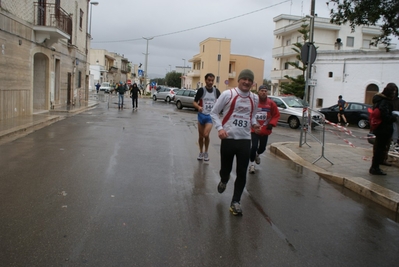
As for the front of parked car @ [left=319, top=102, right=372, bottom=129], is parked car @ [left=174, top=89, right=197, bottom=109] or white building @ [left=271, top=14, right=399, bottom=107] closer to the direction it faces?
the parked car

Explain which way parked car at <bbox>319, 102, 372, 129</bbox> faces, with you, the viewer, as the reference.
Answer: facing to the left of the viewer

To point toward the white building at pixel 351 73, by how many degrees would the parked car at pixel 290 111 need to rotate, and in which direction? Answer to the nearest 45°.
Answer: approximately 135° to its left

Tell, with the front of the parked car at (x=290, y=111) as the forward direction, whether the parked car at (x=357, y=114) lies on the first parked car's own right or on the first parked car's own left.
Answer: on the first parked car's own left

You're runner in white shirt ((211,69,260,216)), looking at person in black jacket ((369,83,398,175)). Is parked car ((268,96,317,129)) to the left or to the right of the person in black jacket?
left

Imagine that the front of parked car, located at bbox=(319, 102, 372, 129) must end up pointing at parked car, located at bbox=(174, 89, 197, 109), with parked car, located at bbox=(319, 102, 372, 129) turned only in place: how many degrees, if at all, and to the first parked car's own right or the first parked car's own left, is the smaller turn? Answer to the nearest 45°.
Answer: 0° — it already faces it

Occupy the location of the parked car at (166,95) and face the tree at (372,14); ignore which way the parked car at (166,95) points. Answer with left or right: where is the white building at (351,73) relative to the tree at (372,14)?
left
